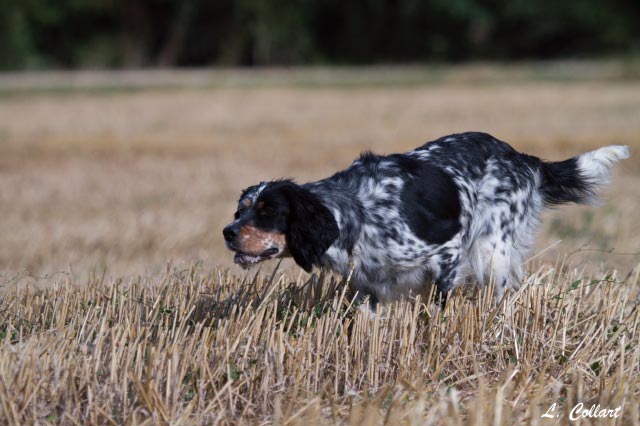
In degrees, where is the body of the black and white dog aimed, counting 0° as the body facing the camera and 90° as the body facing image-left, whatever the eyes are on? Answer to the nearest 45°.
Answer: approximately 90°
